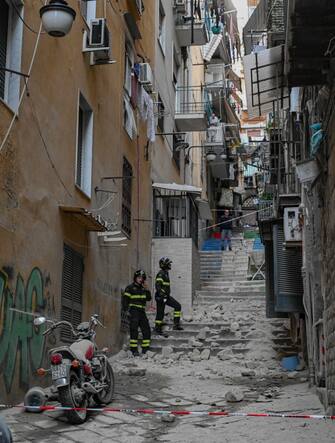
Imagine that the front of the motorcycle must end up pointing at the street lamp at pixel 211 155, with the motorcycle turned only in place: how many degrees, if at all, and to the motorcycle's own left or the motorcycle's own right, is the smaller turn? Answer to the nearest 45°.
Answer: approximately 45° to the motorcycle's own left

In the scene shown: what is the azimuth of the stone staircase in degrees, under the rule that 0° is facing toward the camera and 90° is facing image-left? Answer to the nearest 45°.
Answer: approximately 0°

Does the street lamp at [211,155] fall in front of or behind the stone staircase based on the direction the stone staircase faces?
behind

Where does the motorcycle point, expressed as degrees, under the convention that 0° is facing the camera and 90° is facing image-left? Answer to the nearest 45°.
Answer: approximately 225°

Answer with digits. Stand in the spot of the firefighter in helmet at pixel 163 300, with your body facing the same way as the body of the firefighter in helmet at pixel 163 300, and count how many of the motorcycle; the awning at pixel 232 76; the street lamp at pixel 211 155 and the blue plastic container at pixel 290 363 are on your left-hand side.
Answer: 2

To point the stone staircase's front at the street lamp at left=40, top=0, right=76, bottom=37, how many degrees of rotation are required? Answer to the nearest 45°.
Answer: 0° — it already faces it
